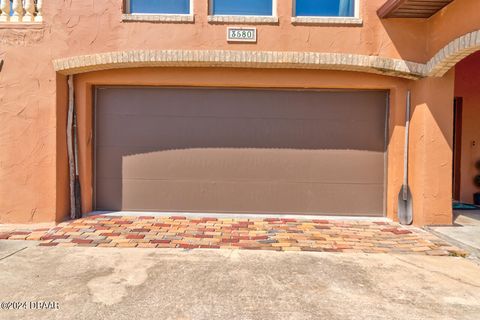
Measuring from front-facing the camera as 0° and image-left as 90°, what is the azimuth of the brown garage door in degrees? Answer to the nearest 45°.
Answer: approximately 0°
